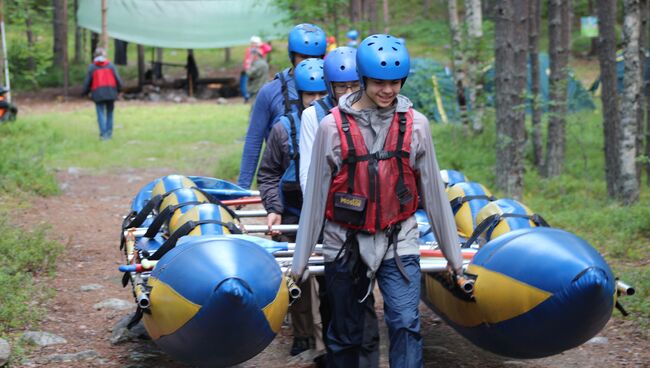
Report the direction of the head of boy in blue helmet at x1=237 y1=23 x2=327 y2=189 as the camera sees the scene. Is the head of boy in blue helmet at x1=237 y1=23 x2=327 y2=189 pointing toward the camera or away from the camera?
toward the camera

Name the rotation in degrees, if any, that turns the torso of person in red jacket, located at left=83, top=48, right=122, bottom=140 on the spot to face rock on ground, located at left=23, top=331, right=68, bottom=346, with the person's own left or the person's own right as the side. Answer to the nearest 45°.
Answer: approximately 180°

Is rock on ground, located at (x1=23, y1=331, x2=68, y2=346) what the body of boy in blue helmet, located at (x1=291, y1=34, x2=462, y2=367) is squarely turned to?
no

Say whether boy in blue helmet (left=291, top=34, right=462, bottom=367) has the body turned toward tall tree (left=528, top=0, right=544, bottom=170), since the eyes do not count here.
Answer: no

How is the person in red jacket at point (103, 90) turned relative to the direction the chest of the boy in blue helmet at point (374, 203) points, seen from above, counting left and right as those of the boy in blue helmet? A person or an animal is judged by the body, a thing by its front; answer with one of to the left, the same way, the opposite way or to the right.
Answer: the opposite way

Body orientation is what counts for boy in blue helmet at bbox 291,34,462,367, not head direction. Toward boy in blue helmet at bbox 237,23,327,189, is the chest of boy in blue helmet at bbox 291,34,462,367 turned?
no

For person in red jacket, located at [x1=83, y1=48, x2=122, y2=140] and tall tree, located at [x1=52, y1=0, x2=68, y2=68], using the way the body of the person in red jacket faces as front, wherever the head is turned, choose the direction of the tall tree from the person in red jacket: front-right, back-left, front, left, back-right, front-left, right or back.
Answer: front

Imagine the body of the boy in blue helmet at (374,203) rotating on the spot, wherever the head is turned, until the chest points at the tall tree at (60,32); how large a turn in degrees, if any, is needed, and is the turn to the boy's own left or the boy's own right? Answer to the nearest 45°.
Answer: approximately 180°

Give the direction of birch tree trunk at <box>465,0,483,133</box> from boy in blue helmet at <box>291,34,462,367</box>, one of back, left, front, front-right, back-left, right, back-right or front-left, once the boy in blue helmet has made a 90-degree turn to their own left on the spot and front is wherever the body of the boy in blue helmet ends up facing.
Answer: left

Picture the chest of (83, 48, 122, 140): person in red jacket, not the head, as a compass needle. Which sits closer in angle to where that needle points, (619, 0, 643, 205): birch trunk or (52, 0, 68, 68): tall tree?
the tall tree

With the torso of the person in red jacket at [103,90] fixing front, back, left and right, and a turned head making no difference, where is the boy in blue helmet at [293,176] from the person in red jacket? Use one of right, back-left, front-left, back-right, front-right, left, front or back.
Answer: back

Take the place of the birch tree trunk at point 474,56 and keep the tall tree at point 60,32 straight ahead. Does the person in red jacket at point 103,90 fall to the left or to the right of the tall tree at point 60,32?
left

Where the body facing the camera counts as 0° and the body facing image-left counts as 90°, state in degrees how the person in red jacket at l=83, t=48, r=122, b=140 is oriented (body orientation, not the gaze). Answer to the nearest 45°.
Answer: approximately 180°

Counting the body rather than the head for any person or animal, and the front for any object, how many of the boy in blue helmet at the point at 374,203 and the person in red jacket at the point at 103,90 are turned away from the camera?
1

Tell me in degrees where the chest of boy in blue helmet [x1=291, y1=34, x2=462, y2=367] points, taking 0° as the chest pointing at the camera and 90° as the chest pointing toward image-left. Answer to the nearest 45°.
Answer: approximately 0°

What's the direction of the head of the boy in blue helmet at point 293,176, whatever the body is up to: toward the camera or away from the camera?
toward the camera

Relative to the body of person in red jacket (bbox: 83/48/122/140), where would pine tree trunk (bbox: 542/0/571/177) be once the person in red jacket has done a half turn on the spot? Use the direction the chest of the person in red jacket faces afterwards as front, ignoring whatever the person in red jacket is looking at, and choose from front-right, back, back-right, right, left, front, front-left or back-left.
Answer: front-left
